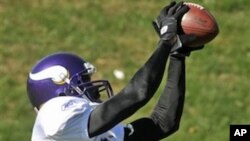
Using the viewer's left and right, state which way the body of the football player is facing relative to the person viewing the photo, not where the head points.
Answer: facing to the right of the viewer

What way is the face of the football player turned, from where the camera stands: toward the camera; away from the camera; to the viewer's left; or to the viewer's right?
to the viewer's right
